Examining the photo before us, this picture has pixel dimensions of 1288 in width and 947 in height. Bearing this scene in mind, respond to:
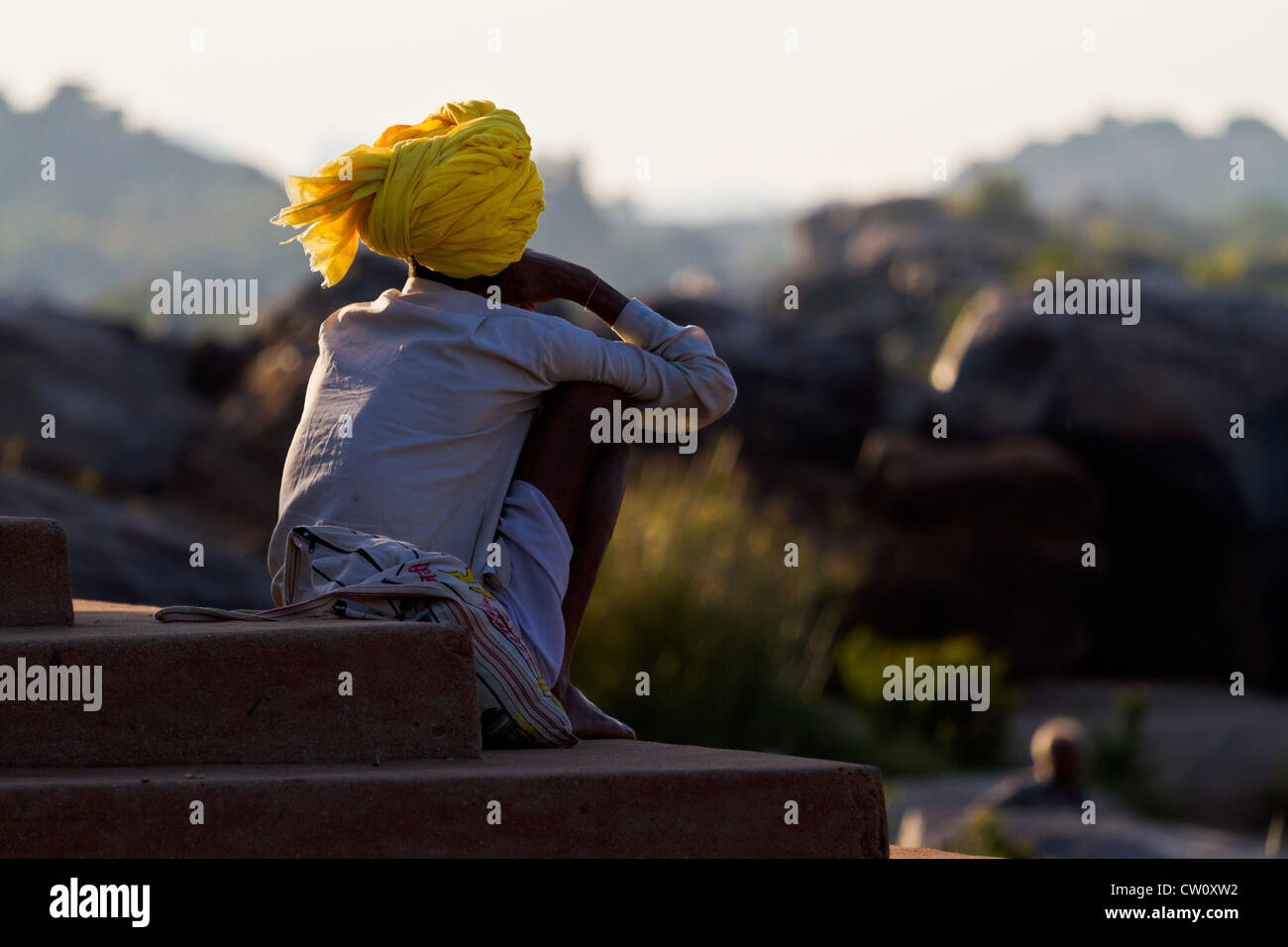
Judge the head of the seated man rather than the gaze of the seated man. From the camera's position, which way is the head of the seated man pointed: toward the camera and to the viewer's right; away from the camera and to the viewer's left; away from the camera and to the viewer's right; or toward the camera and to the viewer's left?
away from the camera and to the viewer's right

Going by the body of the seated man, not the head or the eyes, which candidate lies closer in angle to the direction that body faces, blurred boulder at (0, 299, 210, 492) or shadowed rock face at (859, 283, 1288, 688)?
the shadowed rock face

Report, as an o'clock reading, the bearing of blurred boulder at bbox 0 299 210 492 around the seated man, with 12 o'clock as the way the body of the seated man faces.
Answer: The blurred boulder is roughly at 10 o'clock from the seated man.

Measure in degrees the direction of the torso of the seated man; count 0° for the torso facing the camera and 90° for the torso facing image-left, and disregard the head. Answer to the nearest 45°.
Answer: approximately 225°

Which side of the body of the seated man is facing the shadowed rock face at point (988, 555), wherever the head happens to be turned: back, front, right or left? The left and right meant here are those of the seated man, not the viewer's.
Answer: front

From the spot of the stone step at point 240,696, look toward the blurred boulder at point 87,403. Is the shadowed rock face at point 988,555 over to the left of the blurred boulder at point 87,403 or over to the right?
right

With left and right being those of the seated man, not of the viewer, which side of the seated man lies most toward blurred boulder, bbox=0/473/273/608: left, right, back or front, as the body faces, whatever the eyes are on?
left
